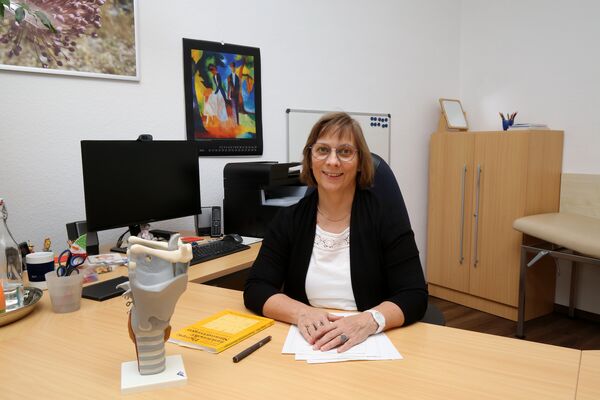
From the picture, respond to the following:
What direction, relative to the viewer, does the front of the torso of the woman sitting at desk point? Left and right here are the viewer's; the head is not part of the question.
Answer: facing the viewer

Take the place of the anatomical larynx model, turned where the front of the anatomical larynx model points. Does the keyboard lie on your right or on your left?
on your left

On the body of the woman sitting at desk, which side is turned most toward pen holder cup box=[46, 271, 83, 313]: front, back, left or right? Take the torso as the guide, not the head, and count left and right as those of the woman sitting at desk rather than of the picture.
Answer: right

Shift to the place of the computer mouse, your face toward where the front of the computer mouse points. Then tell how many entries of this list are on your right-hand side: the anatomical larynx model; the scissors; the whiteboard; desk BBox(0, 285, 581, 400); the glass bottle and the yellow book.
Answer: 1

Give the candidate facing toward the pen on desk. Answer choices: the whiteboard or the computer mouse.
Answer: the whiteboard

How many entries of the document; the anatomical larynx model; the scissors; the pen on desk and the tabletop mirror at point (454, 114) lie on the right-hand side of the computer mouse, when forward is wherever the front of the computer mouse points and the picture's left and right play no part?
1

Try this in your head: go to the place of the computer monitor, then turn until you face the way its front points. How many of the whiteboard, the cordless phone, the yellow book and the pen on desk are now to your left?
2

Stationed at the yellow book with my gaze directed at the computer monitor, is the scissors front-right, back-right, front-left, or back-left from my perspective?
front-left

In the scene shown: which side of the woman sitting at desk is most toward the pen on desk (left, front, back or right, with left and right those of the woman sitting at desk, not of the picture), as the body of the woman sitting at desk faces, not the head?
front

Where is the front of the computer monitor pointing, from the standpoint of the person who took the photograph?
facing the viewer and to the right of the viewer

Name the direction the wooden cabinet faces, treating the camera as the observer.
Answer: facing the viewer and to the left of the viewer

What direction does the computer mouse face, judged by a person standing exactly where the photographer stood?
facing away from the viewer and to the left of the viewer
